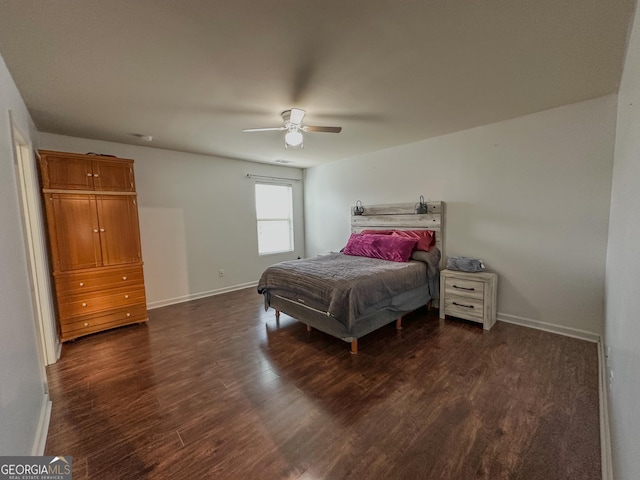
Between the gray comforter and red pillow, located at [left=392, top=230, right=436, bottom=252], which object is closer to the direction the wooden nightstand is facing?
the gray comforter

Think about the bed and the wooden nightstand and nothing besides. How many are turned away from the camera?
0

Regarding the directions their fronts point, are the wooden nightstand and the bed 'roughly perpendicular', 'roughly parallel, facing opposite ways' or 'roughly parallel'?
roughly parallel

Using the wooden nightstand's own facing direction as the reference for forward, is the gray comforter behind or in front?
in front

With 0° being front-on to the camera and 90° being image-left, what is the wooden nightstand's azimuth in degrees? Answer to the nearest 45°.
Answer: approximately 45°

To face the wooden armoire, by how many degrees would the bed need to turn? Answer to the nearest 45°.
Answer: approximately 45° to its right

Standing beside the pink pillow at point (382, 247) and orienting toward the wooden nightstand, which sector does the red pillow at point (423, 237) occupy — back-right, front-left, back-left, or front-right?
front-left

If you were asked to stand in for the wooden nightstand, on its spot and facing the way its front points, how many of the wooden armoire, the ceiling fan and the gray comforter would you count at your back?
0

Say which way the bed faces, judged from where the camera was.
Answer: facing the viewer and to the left of the viewer
